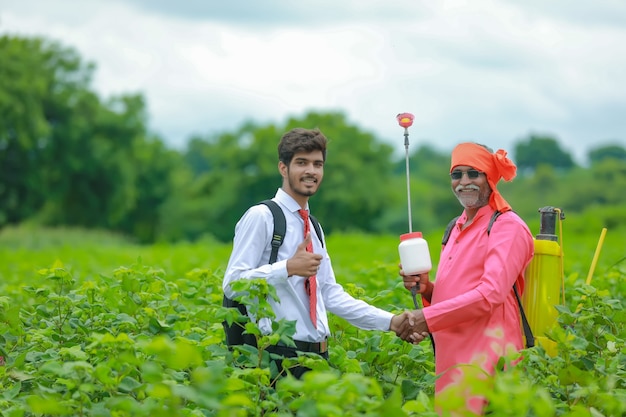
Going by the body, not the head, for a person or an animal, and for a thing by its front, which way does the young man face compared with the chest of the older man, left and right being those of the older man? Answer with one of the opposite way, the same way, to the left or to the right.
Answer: to the left

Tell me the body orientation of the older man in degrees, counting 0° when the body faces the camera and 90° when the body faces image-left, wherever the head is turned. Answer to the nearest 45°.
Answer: approximately 45°

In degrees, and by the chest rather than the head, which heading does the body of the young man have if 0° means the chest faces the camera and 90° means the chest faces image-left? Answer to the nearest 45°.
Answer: approximately 315°

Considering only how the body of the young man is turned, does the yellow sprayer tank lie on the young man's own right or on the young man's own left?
on the young man's own left

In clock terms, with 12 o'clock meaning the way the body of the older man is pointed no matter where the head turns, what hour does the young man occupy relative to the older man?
The young man is roughly at 1 o'clock from the older man.

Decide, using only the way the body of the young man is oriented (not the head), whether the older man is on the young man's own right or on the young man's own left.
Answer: on the young man's own left

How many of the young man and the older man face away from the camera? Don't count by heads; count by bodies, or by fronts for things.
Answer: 0
